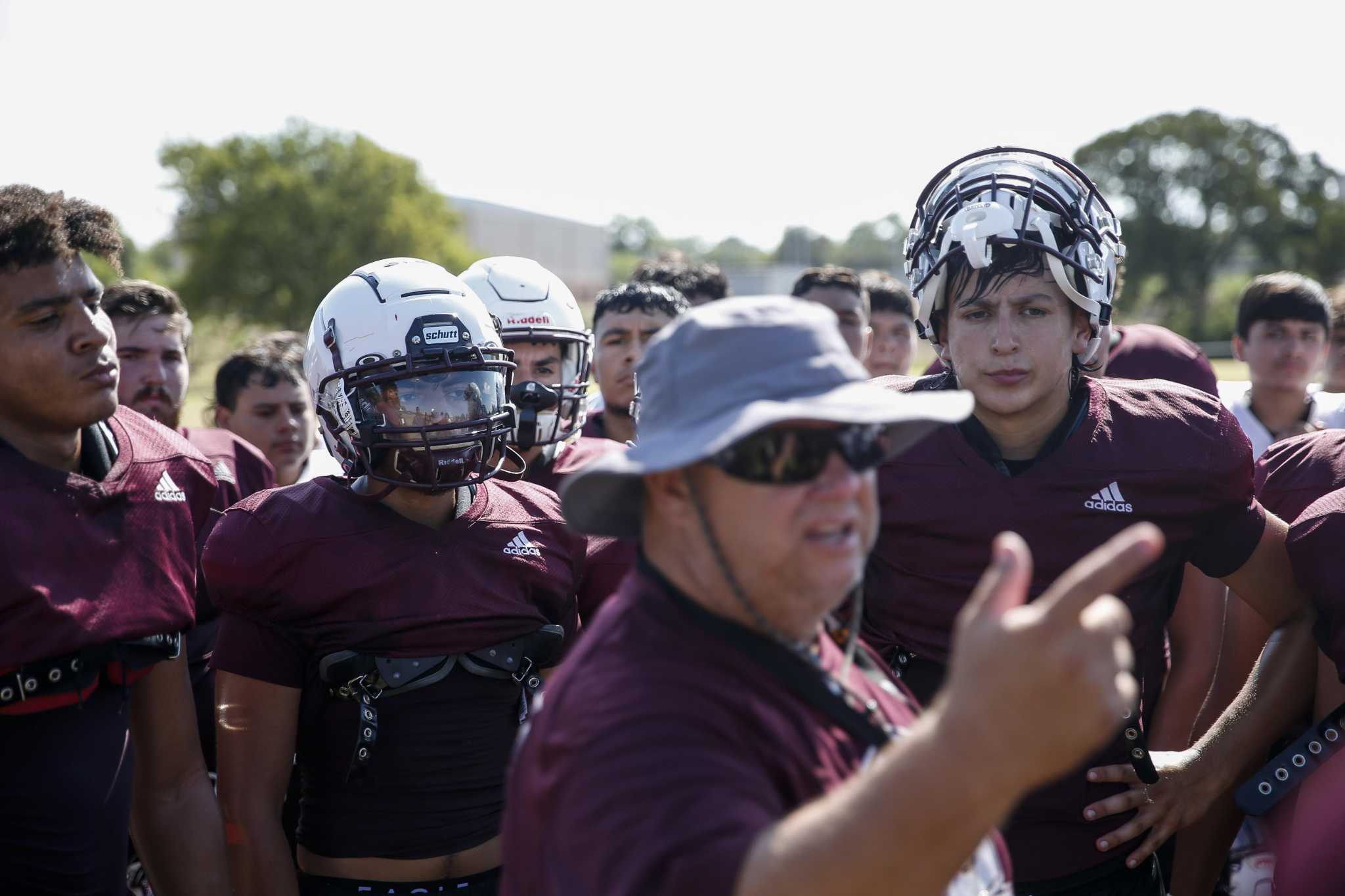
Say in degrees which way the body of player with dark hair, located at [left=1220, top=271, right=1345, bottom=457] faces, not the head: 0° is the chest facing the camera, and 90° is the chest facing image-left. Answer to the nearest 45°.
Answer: approximately 0°

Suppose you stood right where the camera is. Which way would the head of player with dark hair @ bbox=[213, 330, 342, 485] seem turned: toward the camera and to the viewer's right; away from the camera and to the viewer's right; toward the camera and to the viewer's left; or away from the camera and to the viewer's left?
toward the camera and to the viewer's right

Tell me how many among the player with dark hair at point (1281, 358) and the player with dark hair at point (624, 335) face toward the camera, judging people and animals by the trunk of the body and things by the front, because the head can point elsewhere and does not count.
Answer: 2

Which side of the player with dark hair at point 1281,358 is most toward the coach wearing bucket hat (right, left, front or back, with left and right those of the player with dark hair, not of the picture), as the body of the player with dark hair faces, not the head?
front

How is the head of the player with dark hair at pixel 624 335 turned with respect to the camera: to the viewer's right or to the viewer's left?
to the viewer's right

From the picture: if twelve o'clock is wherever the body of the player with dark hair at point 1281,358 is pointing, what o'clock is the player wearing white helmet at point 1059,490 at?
The player wearing white helmet is roughly at 12 o'clock from the player with dark hair.

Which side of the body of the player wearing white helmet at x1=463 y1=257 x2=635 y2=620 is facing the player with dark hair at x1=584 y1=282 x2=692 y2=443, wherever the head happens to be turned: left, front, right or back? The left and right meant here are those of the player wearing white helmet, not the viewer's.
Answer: back

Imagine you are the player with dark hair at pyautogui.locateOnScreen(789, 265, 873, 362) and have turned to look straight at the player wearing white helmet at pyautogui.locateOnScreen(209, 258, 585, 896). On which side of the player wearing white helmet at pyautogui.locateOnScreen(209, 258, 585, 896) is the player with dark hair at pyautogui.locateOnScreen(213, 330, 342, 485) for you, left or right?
right

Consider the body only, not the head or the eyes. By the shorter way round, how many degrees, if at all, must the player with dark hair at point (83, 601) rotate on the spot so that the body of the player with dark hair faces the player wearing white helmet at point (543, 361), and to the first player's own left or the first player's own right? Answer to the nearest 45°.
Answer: approximately 90° to the first player's own left

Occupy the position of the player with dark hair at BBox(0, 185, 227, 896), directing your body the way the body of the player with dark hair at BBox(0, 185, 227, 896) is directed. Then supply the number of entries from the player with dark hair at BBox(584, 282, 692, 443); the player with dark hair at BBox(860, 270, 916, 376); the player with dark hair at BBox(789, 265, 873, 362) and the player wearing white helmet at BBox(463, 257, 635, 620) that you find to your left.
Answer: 4

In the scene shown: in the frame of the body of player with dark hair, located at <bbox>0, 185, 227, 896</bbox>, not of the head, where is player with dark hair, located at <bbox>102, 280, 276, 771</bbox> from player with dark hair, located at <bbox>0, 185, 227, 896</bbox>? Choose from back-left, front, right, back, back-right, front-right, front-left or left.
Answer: back-left
